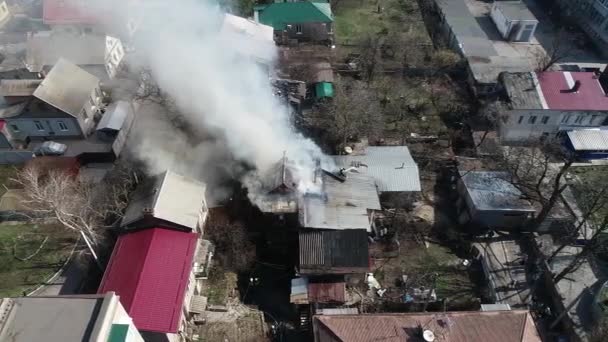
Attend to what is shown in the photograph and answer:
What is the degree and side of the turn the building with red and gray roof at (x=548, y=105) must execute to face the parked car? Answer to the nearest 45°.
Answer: approximately 45° to its right

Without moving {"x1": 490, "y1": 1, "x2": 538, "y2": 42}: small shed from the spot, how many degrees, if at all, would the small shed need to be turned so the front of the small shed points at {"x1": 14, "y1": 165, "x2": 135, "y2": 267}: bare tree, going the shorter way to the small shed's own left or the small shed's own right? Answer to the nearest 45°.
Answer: approximately 90° to the small shed's own right

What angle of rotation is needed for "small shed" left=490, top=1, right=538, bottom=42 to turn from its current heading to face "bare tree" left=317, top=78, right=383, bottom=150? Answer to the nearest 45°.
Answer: approximately 90° to its right

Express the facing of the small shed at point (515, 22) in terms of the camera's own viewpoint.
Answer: facing the viewer and to the right of the viewer

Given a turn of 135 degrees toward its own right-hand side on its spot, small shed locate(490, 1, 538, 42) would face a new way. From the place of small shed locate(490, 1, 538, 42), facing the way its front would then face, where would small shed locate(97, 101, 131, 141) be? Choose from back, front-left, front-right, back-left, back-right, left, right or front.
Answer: front-left

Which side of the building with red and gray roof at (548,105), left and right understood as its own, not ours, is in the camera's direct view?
front

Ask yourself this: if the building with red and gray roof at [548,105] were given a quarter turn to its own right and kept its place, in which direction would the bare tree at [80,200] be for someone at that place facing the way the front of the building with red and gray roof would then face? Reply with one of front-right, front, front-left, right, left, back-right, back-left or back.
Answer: front-left

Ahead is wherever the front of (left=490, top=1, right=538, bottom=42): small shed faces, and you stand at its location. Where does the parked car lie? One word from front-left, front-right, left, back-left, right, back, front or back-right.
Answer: right

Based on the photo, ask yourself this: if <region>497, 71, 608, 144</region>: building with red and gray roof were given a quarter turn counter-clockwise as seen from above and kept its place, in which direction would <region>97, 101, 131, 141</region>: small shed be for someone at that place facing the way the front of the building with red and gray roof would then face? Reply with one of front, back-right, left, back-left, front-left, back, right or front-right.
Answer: back-right
